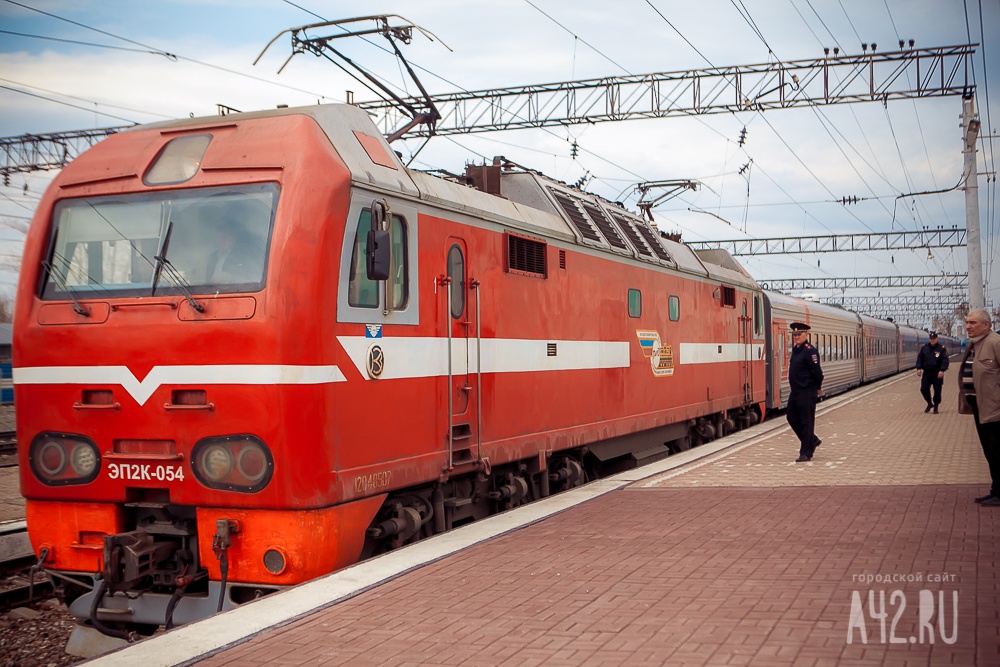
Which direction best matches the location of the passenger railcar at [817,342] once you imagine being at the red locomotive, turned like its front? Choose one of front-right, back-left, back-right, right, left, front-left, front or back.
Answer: back

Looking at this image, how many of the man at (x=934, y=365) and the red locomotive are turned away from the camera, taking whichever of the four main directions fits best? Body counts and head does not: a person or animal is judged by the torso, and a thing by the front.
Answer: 0

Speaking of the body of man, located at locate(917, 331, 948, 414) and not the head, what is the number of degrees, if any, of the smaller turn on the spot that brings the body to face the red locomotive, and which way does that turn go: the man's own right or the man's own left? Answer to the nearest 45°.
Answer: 0° — they already face it

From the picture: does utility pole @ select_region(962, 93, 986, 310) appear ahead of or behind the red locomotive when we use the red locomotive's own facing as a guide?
behind

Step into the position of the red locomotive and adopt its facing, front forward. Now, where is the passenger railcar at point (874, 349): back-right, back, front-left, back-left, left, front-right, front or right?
back

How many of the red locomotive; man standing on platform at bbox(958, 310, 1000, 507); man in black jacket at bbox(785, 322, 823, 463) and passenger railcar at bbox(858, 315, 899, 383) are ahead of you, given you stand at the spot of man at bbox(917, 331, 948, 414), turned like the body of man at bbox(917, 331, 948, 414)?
3

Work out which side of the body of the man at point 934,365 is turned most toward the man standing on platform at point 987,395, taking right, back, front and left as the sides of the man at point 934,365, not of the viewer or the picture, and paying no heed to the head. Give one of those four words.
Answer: front

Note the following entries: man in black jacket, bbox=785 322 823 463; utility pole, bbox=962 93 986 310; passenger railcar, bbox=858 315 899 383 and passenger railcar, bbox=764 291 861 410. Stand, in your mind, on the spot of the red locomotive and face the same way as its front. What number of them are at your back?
4

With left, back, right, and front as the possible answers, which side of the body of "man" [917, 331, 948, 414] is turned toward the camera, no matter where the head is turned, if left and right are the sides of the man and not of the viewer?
front

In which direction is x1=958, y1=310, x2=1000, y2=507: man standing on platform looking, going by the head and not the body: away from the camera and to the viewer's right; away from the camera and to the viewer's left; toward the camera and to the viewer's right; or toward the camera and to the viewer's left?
toward the camera and to the viewer's left

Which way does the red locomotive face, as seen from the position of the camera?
facing the viewer and to the left of the viewer

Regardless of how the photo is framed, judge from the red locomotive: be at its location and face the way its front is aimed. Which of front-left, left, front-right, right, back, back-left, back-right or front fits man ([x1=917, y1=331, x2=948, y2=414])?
back

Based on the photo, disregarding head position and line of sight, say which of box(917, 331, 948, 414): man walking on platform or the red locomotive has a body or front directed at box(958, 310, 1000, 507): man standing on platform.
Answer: box(917, 331, 948, 414): man walking on platform
